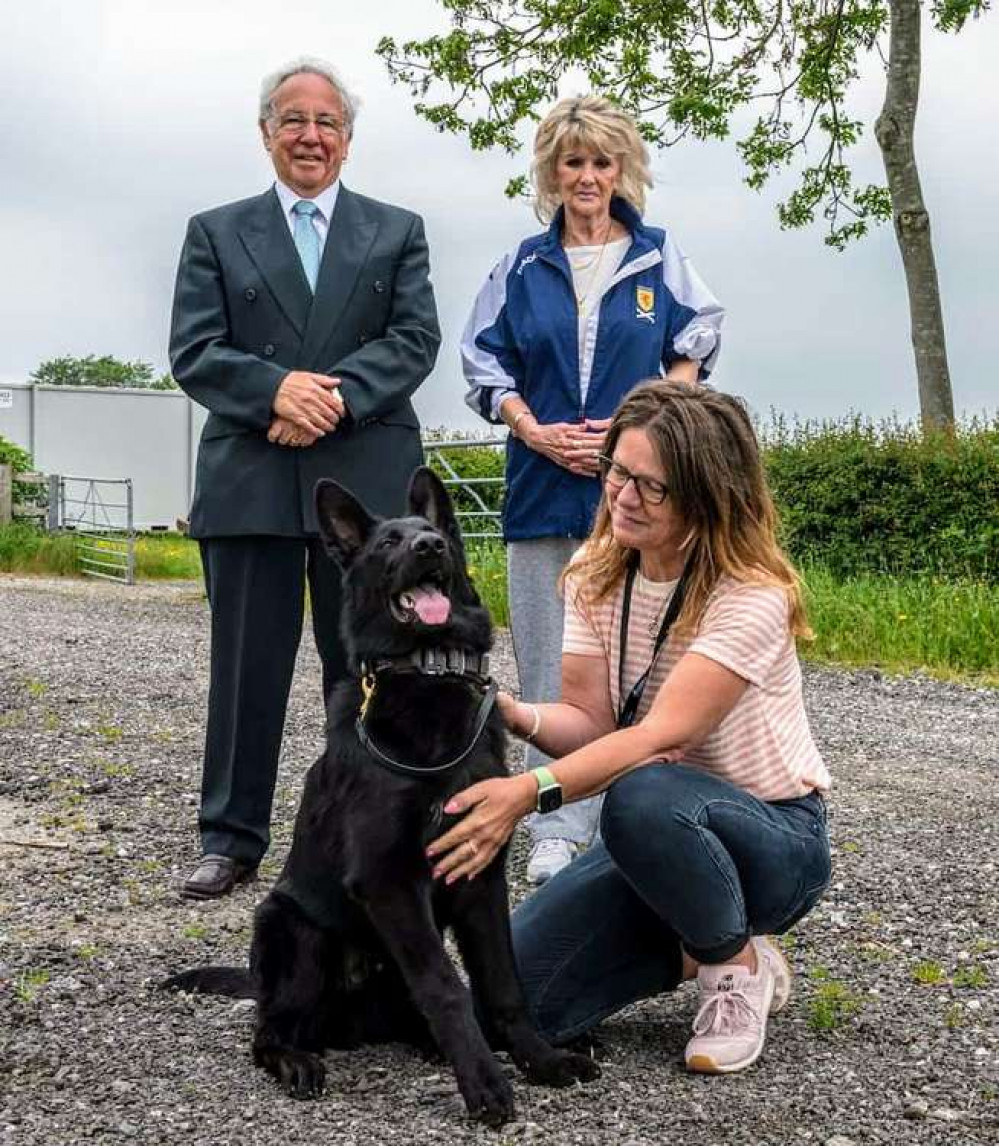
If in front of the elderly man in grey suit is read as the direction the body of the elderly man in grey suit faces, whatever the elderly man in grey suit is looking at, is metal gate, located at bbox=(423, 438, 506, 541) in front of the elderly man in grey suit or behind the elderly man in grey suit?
behind

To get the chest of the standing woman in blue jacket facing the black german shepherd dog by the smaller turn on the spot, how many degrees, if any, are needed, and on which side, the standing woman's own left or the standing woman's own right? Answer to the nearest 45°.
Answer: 0° — they already face it

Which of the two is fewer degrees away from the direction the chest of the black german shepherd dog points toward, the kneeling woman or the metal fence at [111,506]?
the kneeling woman

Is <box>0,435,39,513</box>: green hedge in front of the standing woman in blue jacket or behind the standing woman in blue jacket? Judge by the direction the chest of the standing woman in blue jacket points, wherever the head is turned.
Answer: behind

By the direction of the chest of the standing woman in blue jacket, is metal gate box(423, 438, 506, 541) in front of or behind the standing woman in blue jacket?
behind

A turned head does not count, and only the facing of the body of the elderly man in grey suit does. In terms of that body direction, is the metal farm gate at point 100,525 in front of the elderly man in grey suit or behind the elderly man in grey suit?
behind

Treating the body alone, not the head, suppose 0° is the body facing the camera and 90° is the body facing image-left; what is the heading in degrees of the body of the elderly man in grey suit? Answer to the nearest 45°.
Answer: approximately 0°

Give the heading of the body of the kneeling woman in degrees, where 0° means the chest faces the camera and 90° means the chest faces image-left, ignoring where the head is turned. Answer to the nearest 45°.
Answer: approximately 45°

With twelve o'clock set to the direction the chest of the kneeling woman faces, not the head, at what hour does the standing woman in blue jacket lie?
The standing woman in blue jacket is roughly at 4 o'clock from the kneeling woman.

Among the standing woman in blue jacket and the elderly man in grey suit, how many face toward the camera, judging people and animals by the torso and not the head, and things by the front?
2
